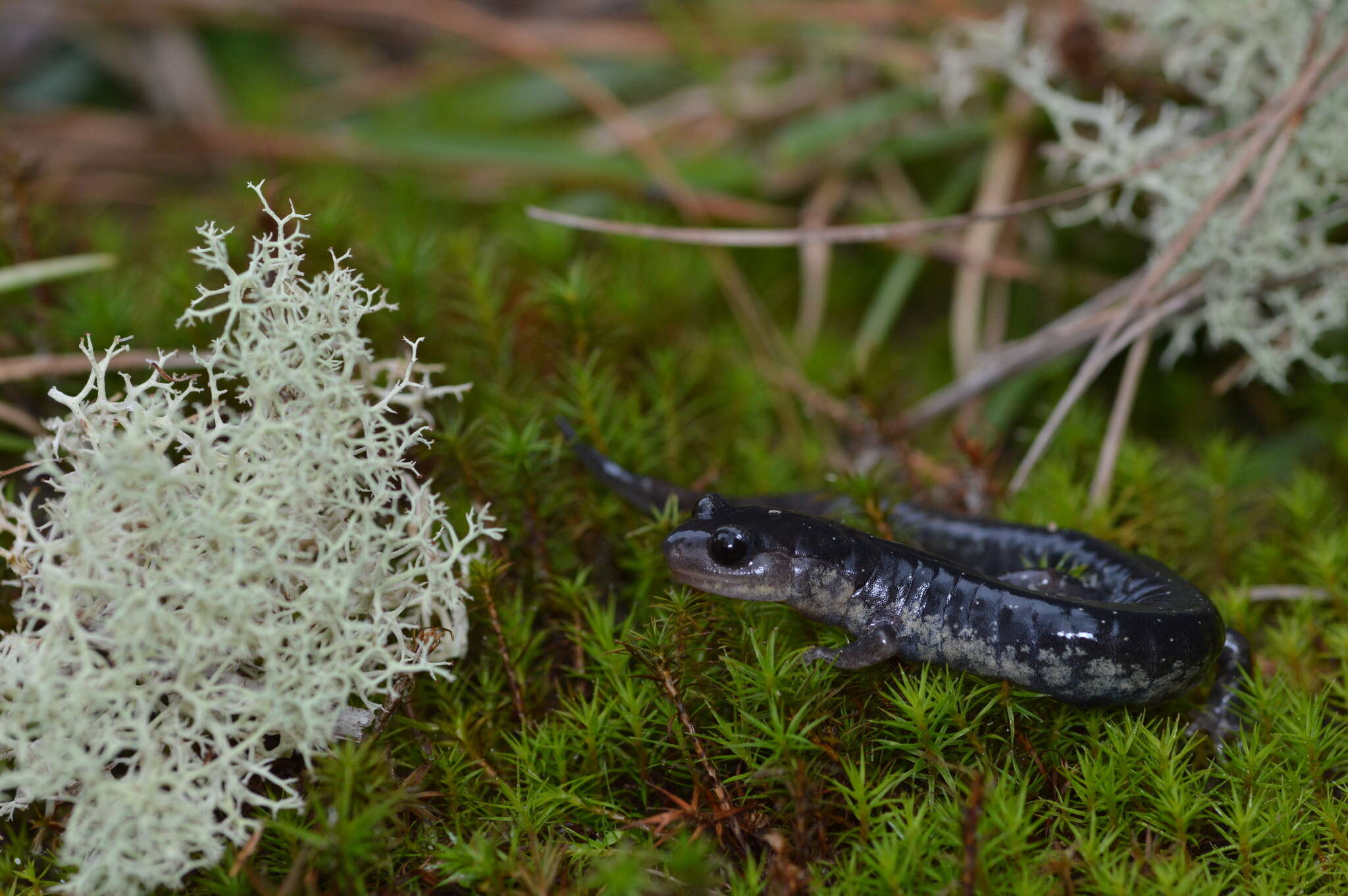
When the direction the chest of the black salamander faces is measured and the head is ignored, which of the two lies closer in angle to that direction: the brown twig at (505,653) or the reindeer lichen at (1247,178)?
the brown twig

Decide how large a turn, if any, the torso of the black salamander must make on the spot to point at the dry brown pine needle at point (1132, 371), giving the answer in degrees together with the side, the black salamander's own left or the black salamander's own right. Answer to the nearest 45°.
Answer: approximately 90° to the black salamander's own right

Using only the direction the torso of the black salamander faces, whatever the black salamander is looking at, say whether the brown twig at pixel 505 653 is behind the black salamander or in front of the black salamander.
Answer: in front

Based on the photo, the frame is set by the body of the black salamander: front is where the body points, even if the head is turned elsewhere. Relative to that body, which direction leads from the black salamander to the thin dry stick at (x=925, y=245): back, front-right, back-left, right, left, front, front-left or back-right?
right

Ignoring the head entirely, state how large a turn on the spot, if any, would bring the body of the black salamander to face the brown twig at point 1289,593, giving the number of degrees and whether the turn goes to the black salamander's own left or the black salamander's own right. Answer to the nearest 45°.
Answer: approximately 135° to the black salamander's own right

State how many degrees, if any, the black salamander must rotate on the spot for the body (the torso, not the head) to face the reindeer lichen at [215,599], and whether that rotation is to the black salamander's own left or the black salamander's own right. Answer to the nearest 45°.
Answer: approximately 45° to the black salamander's own left

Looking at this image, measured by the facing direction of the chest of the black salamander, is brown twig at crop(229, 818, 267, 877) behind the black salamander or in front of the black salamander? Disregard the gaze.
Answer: in front

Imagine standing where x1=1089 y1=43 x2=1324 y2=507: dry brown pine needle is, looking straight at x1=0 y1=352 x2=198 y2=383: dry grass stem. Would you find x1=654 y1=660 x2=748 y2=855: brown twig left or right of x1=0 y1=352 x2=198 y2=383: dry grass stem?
left

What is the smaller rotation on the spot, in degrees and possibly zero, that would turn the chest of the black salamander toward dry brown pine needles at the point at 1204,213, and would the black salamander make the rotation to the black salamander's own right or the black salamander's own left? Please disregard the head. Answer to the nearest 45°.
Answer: approximately 90° to the black salamander's own right

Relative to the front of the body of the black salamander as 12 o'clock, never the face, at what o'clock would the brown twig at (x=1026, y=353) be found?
The brown twig is roughly at 3 o'clock from the black salamander.

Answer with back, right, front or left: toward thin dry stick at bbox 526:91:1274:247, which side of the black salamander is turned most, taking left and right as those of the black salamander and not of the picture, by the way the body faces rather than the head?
right

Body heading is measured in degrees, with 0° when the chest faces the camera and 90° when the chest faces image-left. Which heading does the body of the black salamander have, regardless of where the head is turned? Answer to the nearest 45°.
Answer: approximately 90°

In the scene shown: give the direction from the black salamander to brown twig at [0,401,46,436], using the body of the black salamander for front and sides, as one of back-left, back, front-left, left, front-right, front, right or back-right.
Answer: front

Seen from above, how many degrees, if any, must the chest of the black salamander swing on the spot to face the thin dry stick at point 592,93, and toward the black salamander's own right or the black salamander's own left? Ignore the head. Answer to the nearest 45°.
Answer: approximately 45° to the black salamander's own right
